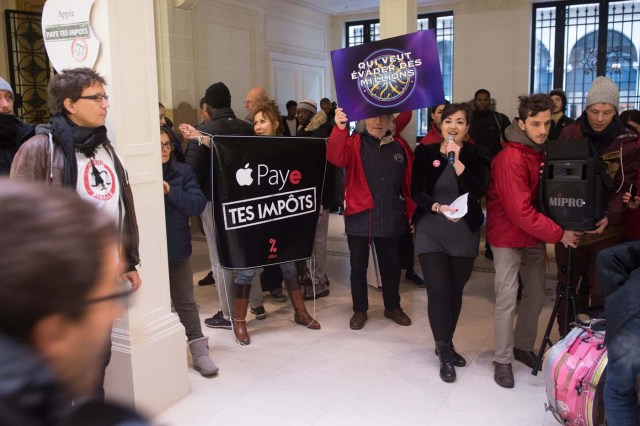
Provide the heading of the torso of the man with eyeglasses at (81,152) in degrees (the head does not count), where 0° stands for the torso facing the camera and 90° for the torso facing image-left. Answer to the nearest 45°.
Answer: approximately 315°

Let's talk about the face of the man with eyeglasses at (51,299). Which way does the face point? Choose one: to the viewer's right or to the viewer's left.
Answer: to the viewer's right

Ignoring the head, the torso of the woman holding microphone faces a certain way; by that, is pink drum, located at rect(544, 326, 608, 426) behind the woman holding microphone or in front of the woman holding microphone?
in front

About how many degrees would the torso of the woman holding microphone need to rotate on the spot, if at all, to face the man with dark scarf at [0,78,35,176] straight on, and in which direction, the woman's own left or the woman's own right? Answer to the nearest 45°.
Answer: approximately 90° to the woman's own right

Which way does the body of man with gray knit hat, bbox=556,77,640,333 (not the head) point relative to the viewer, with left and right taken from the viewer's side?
facing the viewer and to the left of the viewer

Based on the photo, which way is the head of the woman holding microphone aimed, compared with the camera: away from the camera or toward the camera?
toward the camera

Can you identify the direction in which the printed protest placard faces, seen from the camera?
facing the viewer

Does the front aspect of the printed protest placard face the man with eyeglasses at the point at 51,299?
yes

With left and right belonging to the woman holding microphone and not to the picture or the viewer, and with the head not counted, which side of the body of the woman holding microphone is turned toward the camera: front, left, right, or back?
front

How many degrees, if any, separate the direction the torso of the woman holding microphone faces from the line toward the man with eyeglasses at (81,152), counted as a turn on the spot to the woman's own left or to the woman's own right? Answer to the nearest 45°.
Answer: approximately 45° to the woman's own right

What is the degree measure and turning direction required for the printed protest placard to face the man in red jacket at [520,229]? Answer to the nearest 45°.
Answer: approximately 90° to its left

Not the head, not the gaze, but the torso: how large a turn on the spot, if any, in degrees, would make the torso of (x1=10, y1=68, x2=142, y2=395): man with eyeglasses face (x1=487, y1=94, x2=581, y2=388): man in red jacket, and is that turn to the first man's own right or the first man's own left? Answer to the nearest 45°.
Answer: approximately 45° to the first man's own left

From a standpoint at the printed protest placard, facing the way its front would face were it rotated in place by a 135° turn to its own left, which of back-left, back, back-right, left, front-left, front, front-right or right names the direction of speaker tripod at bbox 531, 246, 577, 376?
front-right
